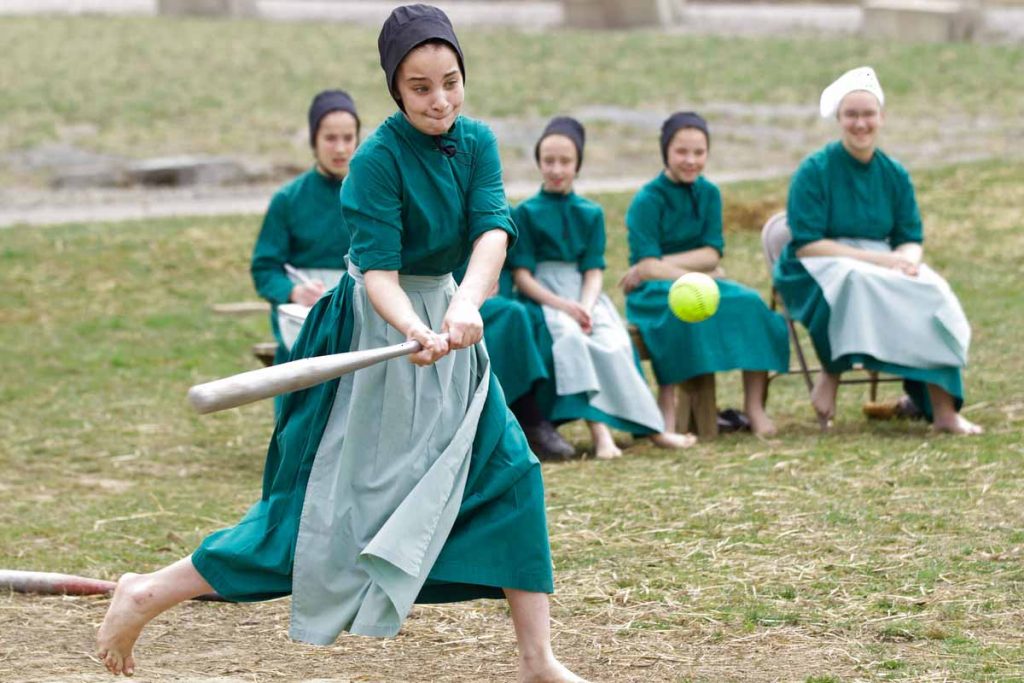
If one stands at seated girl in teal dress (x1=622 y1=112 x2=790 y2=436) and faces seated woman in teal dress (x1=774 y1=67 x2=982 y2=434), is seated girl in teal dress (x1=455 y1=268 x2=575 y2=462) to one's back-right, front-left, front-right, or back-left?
back-right

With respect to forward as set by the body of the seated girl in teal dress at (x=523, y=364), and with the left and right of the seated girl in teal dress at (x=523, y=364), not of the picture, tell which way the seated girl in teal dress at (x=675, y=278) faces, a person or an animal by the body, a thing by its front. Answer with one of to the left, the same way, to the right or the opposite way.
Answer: the same way

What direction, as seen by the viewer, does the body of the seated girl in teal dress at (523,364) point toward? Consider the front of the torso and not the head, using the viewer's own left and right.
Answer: facing the viewer and to the right of the viewer

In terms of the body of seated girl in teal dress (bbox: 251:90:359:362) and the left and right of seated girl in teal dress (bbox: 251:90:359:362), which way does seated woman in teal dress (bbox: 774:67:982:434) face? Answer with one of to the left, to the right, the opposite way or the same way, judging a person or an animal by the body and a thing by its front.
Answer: the same way

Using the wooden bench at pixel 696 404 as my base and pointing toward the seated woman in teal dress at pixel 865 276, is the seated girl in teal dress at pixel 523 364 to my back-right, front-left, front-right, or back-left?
back-right

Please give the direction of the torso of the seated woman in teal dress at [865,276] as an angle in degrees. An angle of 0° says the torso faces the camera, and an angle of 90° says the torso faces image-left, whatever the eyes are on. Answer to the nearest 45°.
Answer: approximately 315°

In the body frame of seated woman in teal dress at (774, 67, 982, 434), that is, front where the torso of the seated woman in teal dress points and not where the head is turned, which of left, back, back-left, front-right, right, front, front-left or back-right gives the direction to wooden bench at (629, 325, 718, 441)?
back-right

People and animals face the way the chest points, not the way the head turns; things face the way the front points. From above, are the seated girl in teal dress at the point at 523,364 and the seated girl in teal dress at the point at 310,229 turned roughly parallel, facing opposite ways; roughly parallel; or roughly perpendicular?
roughly parallel

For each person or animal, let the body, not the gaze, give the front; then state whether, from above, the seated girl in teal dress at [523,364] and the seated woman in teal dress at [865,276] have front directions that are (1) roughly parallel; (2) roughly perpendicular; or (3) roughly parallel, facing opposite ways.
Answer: roughly parallel

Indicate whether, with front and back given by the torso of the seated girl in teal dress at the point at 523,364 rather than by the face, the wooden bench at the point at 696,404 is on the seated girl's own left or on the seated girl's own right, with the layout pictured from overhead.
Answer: on the seated girl's own left

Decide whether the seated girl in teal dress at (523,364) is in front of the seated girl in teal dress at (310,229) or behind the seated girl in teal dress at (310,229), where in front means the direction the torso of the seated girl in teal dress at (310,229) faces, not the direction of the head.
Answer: in front

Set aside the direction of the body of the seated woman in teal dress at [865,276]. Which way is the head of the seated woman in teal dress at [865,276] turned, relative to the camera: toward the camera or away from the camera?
toward the camera

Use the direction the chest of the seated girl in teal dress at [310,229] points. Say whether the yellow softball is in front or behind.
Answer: in front

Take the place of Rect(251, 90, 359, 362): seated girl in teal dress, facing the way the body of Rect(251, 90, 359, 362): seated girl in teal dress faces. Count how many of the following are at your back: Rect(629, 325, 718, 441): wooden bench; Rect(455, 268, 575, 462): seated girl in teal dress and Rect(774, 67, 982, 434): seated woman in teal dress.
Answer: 0

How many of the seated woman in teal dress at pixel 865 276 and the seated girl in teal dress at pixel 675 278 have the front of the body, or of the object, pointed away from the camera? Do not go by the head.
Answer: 0

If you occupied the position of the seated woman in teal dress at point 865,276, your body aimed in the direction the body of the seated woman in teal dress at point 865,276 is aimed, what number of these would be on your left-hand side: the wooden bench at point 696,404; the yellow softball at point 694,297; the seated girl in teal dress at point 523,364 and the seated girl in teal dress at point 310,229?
0

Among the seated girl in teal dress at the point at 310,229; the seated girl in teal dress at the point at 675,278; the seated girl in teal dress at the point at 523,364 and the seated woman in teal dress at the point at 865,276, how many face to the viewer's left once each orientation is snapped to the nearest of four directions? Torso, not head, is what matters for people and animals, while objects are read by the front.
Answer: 0

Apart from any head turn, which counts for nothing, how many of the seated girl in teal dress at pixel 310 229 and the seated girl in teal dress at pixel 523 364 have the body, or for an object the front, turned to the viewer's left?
0

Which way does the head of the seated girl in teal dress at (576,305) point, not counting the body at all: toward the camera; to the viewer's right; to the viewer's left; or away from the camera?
toward the camera

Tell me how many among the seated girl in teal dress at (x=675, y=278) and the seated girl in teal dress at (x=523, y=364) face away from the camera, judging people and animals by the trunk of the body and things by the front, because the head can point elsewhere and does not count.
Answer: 0
